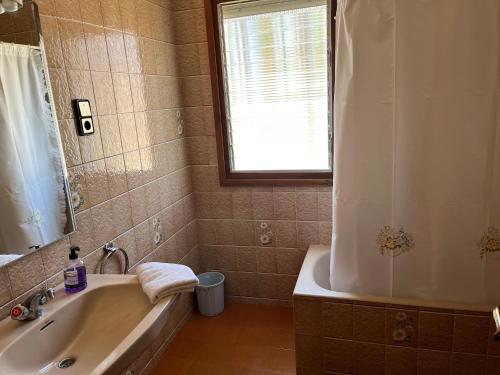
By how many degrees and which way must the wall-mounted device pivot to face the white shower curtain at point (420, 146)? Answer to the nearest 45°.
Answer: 0° — it already faces it

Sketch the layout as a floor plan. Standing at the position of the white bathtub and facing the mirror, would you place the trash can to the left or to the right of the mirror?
right

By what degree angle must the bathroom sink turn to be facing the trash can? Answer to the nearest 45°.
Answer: approximately 90° to its left

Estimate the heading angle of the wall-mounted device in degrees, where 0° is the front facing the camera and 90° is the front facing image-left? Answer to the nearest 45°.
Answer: approximately 315°

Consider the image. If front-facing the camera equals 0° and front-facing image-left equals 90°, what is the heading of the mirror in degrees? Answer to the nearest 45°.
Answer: approximately 315°

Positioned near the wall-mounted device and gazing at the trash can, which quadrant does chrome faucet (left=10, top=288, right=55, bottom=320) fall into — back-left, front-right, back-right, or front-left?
back-right
